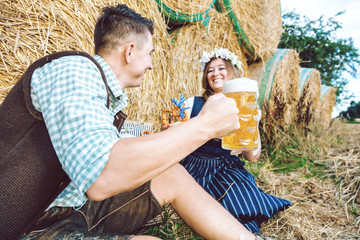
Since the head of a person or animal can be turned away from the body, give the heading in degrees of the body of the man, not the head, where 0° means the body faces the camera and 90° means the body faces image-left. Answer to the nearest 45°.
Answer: approximately 270°
